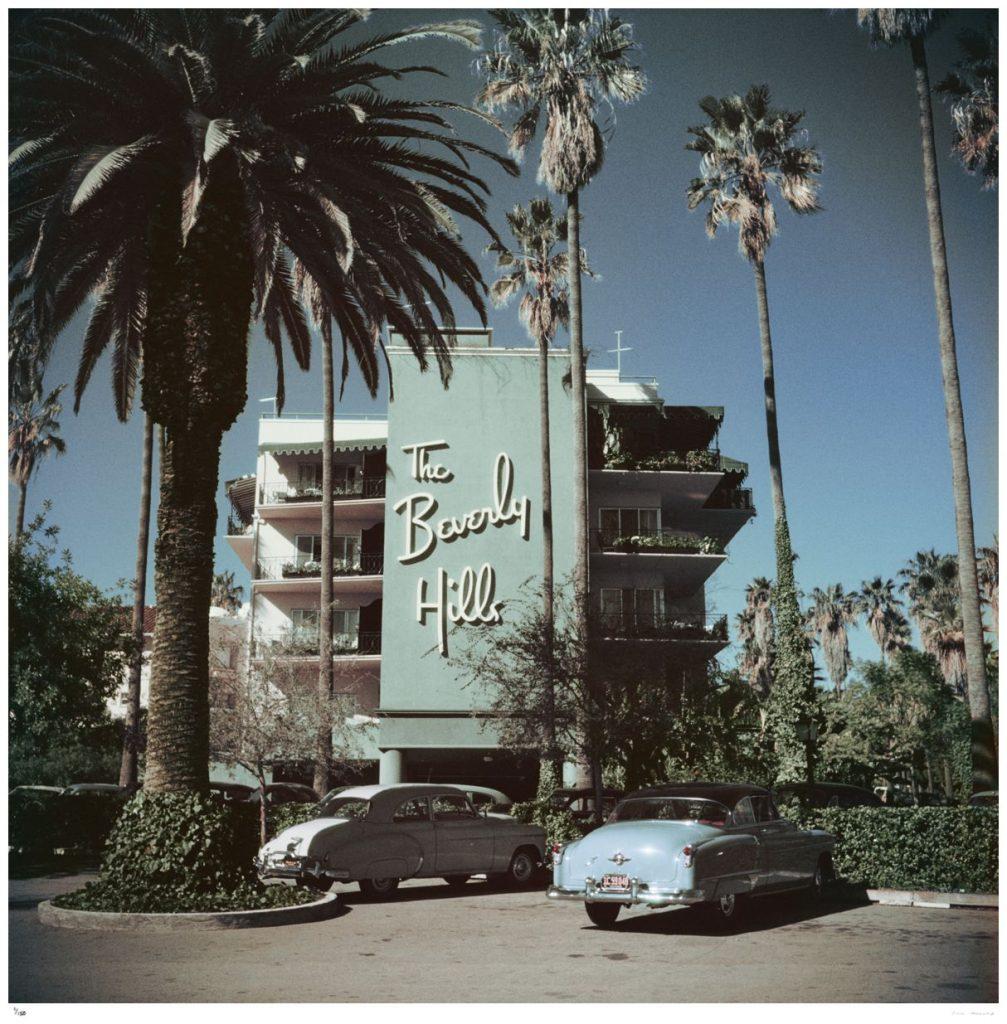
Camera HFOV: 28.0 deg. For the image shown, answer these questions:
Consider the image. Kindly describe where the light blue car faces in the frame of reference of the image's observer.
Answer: facing away from the viewer and to the right of the viewer

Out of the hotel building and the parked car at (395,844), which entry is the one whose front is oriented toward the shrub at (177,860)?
the hotel building

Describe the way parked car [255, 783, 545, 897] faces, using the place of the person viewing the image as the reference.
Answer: facing away from the viewer and to the right of the viewer

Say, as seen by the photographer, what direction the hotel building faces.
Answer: facing the viewer

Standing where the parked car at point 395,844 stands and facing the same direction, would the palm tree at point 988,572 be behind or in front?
in front

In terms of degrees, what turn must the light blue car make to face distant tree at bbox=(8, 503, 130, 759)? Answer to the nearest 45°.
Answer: approximately 90° to its left

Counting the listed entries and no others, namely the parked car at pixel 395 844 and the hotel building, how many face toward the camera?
1

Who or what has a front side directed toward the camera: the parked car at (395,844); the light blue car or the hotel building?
the hotel building

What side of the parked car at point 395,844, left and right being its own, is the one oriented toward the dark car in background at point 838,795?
front

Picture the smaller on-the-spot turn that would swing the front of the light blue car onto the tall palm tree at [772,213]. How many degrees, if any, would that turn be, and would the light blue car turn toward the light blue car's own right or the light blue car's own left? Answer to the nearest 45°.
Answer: approximately 45° to the light blue car's own left

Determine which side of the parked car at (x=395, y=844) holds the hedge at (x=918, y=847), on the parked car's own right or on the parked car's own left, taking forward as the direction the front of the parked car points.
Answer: on the parked car's own right
